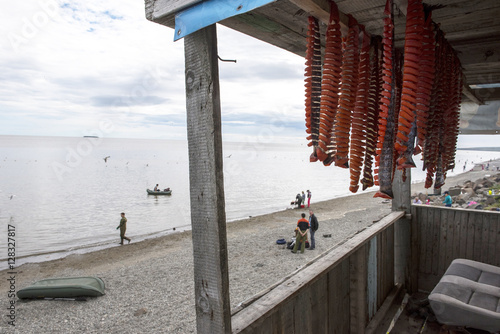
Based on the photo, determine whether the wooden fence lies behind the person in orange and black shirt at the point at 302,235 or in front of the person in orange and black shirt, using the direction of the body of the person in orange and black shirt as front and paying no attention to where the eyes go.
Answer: behind

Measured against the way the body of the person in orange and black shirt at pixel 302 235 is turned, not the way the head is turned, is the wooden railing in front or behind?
behind
